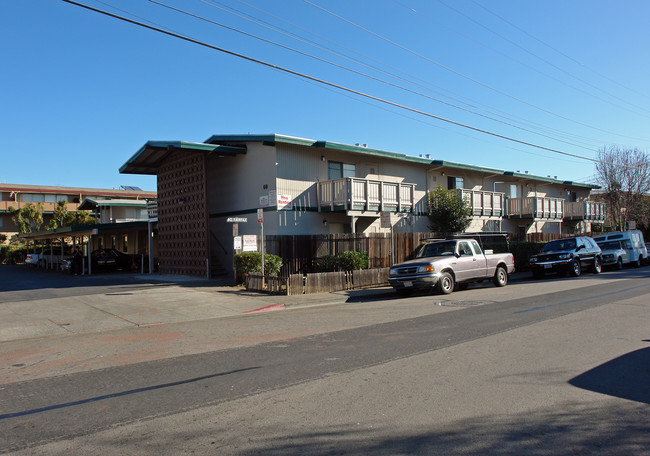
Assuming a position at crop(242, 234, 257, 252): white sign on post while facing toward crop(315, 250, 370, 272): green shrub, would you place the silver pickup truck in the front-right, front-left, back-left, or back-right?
front-right

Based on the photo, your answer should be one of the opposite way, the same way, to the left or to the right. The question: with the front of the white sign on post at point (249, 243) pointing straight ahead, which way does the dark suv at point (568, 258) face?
to the right

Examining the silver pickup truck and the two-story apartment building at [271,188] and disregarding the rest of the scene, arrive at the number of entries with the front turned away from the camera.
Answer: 0

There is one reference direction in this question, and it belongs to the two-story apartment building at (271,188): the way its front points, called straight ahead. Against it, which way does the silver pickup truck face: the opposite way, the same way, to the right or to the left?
to the right

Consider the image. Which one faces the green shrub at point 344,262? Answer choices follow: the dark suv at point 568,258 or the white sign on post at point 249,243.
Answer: the dark suv

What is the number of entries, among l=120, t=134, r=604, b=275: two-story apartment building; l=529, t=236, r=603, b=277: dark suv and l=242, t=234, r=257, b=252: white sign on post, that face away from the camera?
0

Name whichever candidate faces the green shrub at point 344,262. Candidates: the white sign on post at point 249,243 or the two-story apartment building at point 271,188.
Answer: the two-story apartment building

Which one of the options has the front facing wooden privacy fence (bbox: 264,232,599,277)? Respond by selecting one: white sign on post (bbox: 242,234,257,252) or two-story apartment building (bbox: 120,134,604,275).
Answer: the two-story apartment building

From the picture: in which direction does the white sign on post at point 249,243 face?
toward the camera

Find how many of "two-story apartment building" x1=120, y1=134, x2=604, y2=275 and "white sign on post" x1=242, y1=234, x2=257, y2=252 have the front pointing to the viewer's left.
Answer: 0

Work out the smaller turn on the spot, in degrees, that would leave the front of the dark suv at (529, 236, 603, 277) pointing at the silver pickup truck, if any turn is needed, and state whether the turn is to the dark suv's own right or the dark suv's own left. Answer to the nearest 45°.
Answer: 0° — it already faces it

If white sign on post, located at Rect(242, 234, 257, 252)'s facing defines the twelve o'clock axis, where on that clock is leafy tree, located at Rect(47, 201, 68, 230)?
The leafy tree is roughly at 5 o'clock from the white sign on post.

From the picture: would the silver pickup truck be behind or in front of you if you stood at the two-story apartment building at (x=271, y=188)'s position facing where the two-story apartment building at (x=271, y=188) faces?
in front

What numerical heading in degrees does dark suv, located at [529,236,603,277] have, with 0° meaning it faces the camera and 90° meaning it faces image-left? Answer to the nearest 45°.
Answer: approximately 45°

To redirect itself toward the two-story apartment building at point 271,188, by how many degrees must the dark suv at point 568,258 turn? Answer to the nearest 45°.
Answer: approximately 45° to its right

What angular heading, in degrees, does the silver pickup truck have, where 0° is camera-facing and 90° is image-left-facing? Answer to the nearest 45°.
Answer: approximately 45°

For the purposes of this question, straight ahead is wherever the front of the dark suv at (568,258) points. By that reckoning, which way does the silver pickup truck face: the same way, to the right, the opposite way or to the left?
the same way

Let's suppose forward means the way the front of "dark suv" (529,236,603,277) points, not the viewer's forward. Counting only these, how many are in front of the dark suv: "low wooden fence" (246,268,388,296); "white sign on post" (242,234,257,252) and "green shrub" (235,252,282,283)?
3

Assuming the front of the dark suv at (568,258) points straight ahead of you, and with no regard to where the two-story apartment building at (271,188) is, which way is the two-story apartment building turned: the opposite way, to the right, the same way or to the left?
to the left

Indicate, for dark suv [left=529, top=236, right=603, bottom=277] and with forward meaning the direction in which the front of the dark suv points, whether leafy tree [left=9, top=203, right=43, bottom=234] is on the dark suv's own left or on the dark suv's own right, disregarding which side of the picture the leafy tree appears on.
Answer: on the dark suv's own right
